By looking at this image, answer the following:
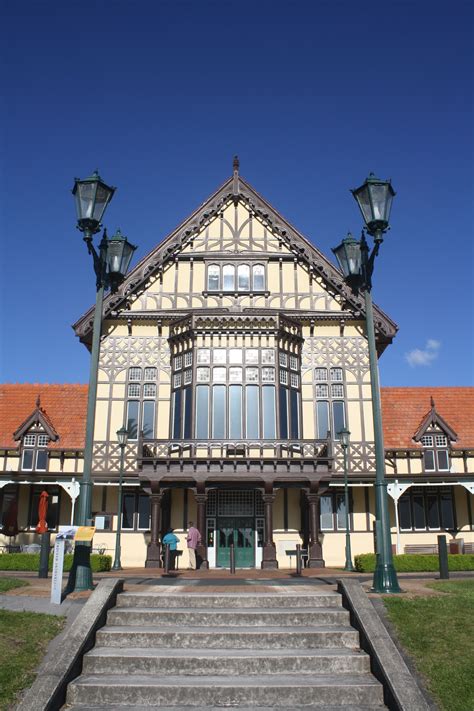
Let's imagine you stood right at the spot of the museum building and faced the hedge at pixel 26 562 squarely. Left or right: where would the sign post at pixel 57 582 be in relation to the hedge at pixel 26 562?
left

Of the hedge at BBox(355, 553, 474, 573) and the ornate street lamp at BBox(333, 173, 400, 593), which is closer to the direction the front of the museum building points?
the ornate street lamp

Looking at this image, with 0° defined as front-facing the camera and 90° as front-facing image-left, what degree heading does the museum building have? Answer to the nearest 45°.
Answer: approximately 0°

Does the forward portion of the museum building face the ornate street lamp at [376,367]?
yes

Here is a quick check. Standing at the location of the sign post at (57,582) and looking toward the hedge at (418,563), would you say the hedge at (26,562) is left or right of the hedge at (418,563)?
left

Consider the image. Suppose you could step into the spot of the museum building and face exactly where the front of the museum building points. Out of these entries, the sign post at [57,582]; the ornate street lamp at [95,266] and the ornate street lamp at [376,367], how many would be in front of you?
3

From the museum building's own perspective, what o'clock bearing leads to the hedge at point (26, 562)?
The hedge is roughly at 2 o'clock from the museum building.

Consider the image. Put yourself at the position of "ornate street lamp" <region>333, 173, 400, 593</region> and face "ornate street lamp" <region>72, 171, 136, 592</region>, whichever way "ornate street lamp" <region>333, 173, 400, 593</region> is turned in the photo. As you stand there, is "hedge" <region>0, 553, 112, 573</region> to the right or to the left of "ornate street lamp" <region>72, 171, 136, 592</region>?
right

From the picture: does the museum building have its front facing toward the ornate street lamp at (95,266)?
yes

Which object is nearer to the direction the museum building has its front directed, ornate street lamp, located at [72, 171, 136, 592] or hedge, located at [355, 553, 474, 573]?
the ornate street lamp

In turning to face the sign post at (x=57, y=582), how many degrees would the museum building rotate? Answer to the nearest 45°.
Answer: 0° — it already faces it

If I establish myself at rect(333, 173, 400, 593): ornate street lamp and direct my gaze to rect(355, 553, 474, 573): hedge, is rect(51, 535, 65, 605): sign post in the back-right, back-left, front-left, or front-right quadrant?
back-left
